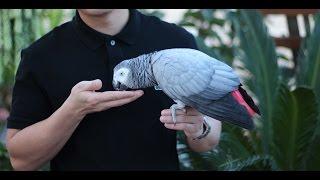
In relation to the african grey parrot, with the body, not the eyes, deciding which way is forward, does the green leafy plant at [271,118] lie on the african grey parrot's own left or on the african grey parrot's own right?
on the african grey parrot's own right

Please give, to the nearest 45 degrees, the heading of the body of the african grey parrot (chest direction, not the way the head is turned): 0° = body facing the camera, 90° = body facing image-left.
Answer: approximately 90°

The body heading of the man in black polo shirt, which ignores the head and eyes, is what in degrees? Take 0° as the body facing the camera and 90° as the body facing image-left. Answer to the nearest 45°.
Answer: approximately 0°

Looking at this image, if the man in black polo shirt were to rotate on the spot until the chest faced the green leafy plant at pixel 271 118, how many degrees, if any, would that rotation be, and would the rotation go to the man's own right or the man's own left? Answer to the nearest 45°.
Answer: approximately 135° to the man's own left
